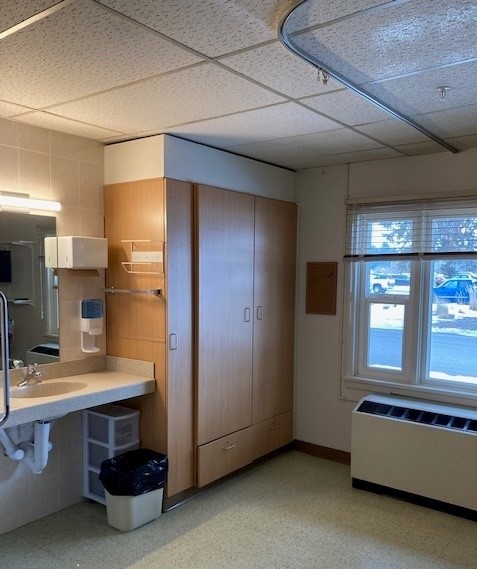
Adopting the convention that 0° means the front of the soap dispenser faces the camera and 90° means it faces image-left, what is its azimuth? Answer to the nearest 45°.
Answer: approximately 315°

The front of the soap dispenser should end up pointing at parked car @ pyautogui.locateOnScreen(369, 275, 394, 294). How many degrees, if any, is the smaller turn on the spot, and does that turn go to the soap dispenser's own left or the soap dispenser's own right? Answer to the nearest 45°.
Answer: approximately 45° to the soap dispenser's own left

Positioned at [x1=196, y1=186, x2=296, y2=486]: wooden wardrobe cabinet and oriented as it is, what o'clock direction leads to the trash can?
The trash can is roughly at 3 o'clock from the wooden wardrobe cabinet.

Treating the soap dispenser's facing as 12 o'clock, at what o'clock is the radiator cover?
The radiator cover is roughly at 11 o'clock from the soap dispenser.

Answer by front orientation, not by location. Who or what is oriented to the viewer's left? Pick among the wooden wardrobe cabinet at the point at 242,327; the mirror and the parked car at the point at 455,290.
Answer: the parked car

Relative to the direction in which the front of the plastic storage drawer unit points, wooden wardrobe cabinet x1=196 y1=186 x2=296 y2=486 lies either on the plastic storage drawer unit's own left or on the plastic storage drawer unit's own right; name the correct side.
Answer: on the plastic storage drawer unit's own left

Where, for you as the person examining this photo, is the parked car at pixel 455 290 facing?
facing to the left of the viewer
